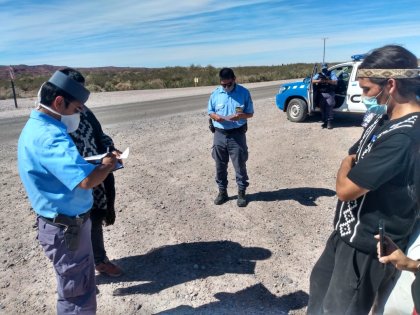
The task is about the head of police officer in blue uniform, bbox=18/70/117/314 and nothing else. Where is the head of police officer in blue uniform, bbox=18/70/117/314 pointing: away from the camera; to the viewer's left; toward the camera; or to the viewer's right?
to the viewer's right

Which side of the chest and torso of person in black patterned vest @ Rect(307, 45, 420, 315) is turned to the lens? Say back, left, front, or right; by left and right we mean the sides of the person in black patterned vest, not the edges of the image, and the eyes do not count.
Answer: left

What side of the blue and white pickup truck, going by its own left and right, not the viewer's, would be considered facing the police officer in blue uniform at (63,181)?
left

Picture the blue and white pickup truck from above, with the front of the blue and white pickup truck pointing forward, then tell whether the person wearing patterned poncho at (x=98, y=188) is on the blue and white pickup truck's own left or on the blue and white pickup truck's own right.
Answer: on the blue and white pickup truck's own left

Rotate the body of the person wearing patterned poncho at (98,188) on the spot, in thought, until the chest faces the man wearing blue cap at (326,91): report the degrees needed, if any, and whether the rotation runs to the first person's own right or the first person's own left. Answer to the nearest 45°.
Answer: approximately 45° to the first person's own left

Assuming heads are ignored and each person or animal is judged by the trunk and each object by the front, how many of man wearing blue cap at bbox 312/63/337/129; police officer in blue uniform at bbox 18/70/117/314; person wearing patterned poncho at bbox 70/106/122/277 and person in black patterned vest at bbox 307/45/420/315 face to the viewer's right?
2

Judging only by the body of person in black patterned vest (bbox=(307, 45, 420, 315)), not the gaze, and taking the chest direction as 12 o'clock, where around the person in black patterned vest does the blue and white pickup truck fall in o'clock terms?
The blue and white pickup truck is roughly at 3 o'clock from the person in black patterned vest.

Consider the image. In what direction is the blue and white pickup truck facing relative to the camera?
to the viewer's left

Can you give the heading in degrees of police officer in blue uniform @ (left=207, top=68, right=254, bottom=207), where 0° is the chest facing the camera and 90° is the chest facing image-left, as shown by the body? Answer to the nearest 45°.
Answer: approximately 0°

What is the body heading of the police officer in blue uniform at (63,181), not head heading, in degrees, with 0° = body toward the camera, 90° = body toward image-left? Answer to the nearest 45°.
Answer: approximately 270°
